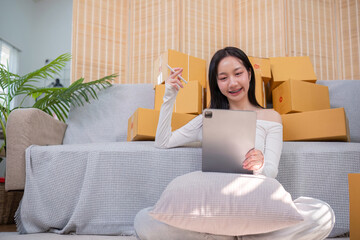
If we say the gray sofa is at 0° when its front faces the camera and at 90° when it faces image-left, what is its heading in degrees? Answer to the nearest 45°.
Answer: approximately 0°

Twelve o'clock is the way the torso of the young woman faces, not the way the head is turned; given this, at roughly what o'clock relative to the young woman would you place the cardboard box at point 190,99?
The cardboard box is roughly at 5 o'clock from the young woman.

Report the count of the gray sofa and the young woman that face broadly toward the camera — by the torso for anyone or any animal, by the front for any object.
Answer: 2

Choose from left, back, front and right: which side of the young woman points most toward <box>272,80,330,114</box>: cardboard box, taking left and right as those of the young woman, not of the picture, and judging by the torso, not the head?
back

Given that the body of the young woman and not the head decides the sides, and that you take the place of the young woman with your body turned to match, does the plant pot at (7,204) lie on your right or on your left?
on your right

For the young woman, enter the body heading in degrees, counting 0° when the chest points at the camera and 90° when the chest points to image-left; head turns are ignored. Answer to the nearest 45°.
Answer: approximately 0°
